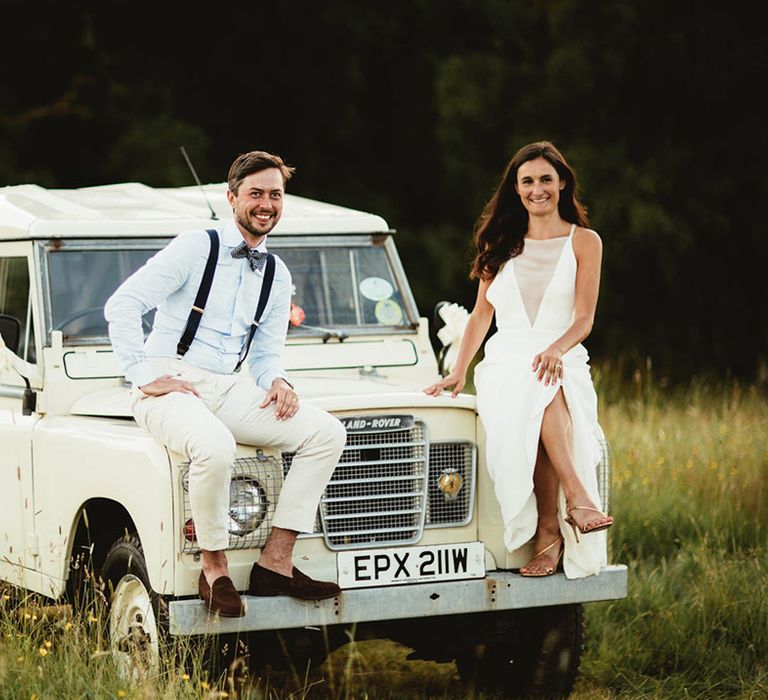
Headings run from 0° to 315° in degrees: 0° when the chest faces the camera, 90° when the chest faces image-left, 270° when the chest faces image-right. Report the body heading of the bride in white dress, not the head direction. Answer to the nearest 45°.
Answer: approximately 0°

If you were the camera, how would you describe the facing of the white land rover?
facing the viewer and to the right of the viewer

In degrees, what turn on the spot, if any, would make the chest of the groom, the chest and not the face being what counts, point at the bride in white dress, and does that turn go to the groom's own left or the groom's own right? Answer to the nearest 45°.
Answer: approximately 45° to the groom's own left

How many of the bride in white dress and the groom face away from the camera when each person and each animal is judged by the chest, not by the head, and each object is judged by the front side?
0

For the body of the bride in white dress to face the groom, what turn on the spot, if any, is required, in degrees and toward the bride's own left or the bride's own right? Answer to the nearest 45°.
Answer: approximately 45° to the bride's own right
